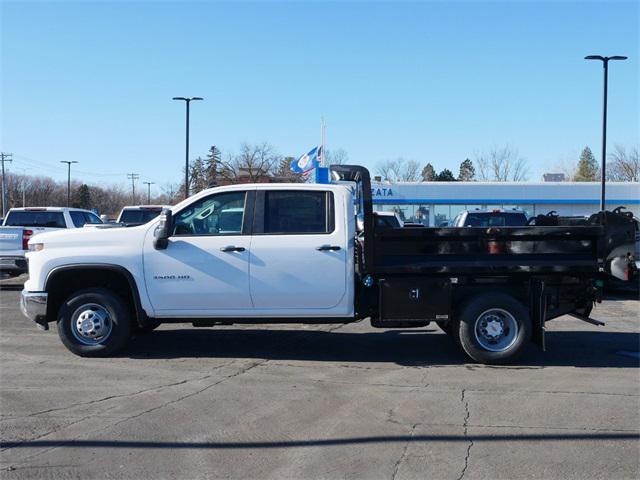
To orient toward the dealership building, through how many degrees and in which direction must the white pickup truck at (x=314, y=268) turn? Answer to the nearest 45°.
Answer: approximately 90° to its right

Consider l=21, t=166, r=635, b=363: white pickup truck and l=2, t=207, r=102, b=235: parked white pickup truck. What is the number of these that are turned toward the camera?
0

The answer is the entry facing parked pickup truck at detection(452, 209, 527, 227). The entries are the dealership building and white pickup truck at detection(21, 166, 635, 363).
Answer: the dealership building

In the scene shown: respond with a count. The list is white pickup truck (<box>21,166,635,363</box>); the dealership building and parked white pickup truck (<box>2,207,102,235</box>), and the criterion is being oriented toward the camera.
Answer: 1

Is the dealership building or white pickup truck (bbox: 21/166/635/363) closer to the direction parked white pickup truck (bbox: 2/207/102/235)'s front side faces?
the dealership building

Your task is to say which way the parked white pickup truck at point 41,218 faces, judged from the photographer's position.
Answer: facing away from the viewer and to the right of the viewer

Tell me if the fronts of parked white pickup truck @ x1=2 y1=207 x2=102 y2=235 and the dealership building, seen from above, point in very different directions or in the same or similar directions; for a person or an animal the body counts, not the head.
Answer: very different directions

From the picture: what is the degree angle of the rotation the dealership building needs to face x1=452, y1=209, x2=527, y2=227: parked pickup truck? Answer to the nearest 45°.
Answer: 0° — it already faces it

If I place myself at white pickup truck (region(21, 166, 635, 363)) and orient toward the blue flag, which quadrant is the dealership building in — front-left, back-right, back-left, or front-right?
front-right

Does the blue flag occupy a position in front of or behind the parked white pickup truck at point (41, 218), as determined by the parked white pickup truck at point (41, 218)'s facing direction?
in front

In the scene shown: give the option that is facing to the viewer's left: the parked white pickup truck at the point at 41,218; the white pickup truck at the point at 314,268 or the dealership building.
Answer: the white pickup truck at the point at 314,268

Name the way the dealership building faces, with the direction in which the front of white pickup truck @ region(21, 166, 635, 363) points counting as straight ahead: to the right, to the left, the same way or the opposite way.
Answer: to the left

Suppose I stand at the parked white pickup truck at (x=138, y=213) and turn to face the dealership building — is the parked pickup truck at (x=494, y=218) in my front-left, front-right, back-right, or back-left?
front-right

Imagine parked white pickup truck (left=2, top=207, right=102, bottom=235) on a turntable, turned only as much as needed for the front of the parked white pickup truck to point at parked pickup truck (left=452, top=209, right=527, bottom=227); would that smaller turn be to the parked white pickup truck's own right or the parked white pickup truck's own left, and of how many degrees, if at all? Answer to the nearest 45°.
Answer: approximately 45° to the parked white pickup truck's own right

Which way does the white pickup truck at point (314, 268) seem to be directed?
to the viewer's left

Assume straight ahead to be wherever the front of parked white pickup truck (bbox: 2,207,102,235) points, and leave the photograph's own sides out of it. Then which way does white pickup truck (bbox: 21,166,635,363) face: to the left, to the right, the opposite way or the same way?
to the left

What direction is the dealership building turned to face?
toward the camera

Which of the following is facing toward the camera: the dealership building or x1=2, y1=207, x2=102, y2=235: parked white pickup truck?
the dealership building
